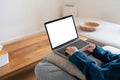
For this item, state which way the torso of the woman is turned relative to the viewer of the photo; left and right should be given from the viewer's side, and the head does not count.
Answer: facing away from the viewer and to the left of the viewer
